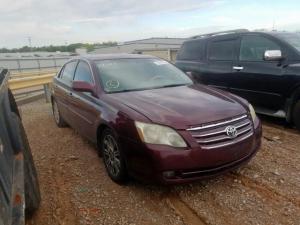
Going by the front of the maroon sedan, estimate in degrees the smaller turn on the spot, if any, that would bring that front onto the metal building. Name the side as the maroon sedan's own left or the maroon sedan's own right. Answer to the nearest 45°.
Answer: approximately 135° to the maroon sedan's own left

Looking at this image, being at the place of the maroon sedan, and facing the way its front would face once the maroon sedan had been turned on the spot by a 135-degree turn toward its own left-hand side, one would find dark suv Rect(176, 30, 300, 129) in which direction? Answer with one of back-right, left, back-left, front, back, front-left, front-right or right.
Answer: front-right

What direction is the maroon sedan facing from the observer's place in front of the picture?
facing the viewer and to the right of the viewer
